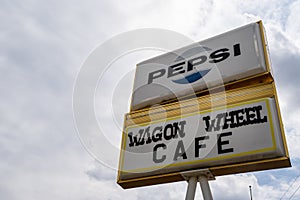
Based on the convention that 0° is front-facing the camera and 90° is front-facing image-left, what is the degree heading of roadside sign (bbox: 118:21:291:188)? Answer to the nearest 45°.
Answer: approximately 45°
